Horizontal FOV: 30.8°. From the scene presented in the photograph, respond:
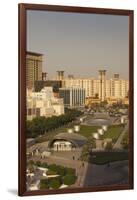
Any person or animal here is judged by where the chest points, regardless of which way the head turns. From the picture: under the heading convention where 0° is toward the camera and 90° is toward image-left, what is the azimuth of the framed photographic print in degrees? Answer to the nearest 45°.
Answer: approximately 315°
